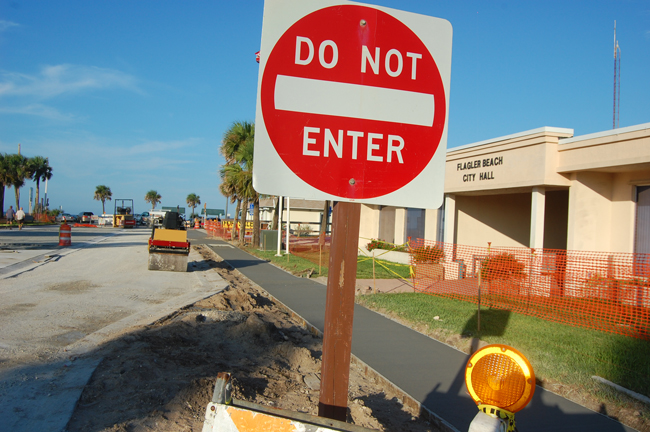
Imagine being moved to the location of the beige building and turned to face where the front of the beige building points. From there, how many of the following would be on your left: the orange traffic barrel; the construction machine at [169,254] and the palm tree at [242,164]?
0

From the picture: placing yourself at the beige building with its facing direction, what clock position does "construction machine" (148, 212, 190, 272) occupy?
The construction machine is roughly at 1 o'clock from the beige building.

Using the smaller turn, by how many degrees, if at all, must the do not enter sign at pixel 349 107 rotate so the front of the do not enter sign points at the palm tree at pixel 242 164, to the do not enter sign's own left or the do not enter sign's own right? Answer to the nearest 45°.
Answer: approximately 180°

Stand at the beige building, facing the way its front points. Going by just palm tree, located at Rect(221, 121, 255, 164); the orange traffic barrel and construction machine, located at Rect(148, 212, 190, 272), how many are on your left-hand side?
0

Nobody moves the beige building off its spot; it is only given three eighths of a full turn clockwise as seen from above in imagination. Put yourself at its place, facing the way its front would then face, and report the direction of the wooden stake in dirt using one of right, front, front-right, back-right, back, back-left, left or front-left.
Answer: back

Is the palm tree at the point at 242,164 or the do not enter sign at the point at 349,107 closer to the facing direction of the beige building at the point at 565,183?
the do not enter sign

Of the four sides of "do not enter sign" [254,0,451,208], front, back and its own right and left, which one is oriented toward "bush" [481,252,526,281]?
back

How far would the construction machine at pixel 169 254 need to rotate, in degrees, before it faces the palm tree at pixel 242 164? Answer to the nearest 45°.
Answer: approximately 180°

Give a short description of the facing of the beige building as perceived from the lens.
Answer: facing the viewer and to the left of the viewer

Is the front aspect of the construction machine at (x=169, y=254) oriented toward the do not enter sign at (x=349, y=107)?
yes

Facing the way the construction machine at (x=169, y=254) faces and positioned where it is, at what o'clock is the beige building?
The beige building is roughly at 10 o'clock from the construction machine.

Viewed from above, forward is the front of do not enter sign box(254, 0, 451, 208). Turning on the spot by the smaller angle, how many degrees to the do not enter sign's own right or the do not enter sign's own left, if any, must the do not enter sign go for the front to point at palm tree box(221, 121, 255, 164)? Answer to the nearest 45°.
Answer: approximately 180°

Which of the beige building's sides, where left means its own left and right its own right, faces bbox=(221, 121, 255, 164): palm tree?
right

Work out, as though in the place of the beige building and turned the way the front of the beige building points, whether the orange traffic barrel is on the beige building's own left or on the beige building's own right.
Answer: on the beige building's own right

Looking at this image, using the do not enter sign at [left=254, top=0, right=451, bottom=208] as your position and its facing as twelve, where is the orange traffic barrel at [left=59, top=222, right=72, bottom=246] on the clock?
The orange traffic barrel is roughly at 5 o'clock from the do not enter sign.

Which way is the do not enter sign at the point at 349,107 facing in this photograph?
toward the camera

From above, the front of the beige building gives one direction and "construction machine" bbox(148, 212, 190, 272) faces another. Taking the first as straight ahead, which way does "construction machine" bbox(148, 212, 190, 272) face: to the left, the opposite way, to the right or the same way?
to the left
